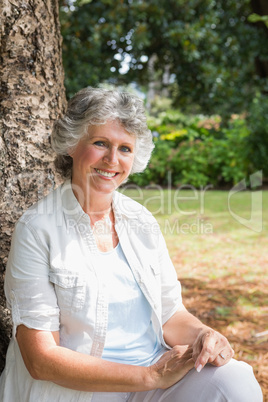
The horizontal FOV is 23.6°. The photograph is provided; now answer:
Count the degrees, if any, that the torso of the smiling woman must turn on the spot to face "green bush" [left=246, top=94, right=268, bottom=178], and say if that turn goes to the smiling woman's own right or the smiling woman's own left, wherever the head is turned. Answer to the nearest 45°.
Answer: approximately 135° to the smiling woman's own left

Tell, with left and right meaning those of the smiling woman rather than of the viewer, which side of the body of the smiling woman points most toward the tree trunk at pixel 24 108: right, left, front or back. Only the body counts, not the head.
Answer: back

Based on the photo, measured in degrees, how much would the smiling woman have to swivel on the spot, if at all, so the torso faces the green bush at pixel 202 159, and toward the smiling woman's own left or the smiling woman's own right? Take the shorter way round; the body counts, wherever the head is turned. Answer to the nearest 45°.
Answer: approximately 135° to the smiling woman's own left

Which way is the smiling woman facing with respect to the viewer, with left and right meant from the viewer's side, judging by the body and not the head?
facing the viewer and to the right of the viewer
